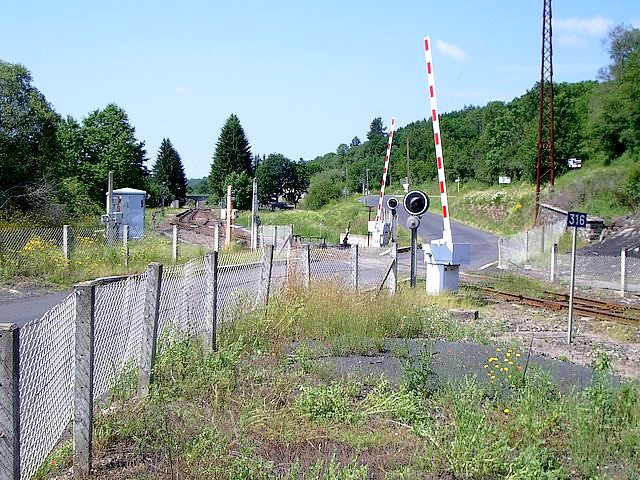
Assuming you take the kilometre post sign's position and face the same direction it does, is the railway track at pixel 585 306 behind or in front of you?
behind

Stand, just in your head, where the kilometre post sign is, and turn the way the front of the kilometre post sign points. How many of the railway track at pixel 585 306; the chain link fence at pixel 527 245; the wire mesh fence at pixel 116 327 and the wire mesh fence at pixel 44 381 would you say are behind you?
2

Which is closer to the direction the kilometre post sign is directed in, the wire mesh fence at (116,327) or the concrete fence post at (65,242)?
the wire mesh fence

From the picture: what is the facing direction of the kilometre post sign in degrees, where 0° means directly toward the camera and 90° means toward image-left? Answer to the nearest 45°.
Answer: approximately 0°

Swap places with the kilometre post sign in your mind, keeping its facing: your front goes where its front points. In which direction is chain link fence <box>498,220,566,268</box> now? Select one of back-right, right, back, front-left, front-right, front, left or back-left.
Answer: back

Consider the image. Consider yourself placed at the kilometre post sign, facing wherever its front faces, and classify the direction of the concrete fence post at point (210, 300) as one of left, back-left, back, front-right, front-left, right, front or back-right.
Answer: front-right

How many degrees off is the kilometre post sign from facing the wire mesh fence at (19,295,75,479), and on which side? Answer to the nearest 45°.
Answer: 0° — it already faces it

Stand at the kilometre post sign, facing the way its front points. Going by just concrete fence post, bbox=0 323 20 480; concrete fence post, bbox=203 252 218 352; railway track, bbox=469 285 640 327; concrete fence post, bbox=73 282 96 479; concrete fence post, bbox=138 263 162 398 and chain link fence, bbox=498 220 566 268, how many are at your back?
2

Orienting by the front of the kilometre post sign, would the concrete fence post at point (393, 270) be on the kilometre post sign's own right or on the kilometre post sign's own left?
on the kilometre post sign's own right

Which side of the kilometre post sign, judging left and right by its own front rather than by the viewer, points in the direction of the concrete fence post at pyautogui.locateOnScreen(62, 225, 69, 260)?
right

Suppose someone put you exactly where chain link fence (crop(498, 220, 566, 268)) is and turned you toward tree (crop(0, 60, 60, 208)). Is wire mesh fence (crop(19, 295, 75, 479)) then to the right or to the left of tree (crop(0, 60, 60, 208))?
left

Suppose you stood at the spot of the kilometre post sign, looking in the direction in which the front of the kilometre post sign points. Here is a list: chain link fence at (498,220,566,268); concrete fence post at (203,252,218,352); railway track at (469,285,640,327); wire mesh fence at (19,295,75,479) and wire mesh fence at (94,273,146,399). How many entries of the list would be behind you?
2

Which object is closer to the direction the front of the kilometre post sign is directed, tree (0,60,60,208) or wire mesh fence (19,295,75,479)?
the wire mesh fence

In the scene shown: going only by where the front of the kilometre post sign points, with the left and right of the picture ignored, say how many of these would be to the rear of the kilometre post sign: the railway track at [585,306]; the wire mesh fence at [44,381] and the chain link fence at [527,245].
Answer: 2

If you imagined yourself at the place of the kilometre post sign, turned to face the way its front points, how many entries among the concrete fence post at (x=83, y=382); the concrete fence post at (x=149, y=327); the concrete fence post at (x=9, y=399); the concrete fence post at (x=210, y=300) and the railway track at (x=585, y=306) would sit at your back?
1
